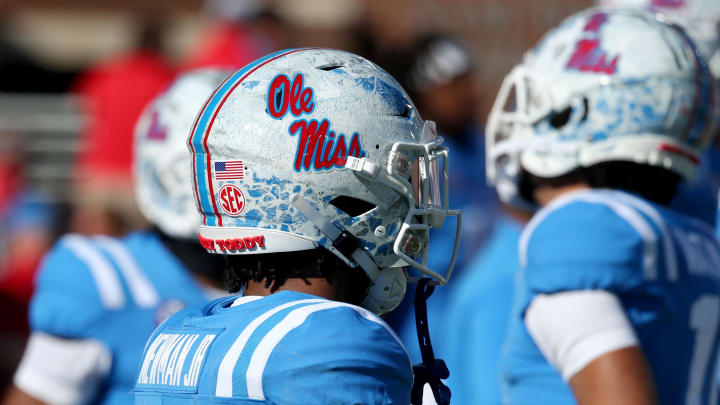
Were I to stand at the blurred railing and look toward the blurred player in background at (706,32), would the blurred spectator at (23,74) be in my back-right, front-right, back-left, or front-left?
back-left

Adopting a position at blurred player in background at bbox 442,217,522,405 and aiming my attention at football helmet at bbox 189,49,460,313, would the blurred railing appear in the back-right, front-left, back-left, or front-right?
back-right

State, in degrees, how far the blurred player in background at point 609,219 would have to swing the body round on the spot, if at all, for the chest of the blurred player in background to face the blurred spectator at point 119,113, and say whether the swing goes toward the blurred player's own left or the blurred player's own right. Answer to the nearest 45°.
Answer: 0° — they already face them

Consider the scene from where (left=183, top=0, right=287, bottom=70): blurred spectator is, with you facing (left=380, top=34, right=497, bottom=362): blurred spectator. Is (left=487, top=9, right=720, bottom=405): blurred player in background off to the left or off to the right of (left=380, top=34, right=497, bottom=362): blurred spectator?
right

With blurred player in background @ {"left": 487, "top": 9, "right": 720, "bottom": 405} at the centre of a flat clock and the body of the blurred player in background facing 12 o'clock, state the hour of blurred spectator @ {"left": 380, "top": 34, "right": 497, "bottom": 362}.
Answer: The blurred spectator is roughly at 1 o'clock from the blurred player in background.

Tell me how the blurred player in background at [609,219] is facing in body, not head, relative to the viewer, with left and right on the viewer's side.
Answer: facing away from the viewer and to the left of the viewer

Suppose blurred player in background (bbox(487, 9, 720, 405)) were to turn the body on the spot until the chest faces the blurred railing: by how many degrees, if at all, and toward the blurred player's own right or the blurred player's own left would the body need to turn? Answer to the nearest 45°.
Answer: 0° — they already face it

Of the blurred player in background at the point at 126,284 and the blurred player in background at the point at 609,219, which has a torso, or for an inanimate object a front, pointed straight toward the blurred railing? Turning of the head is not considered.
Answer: the blurred player in background at the point at 609,219

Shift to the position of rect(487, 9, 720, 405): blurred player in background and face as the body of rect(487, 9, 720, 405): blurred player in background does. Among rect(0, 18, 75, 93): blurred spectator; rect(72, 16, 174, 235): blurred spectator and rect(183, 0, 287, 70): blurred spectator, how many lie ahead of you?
3
